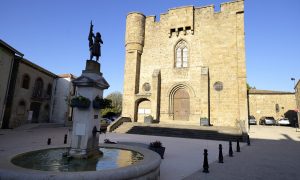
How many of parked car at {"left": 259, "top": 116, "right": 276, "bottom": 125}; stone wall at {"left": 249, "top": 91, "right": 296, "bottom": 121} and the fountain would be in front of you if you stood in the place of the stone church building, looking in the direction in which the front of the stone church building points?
1

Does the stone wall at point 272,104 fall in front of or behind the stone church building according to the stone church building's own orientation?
behind

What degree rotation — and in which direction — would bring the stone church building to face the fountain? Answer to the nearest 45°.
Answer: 0° — it already faces it

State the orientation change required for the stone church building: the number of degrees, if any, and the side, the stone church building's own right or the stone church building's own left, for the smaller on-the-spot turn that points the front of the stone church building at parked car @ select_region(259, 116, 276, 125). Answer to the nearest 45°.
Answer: approximately 135° to the stone church building's own left

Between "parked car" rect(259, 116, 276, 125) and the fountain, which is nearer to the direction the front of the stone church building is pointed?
the fountain

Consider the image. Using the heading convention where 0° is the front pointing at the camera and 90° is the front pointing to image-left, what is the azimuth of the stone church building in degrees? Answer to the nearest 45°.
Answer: approximately 0°
